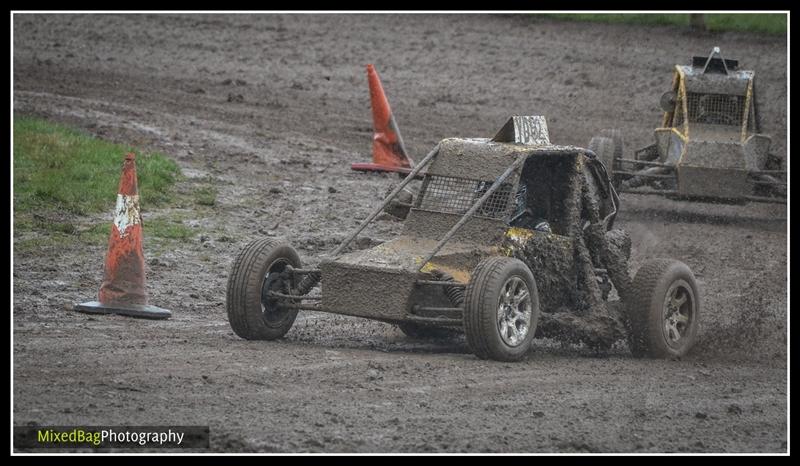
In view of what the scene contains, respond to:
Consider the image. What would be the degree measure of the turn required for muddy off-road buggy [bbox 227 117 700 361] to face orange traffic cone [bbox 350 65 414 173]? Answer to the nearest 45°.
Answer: approximately 135° to its right

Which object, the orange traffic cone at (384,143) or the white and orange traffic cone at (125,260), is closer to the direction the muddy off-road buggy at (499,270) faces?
the white and orange traffic cone

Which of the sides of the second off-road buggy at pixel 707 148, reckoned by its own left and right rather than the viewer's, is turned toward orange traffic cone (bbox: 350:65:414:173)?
right

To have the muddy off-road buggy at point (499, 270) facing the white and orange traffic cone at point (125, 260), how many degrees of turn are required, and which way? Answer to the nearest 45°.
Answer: approximately 45° to its right

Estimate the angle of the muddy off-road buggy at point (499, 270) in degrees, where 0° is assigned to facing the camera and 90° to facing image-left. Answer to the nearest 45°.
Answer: approximately 45°

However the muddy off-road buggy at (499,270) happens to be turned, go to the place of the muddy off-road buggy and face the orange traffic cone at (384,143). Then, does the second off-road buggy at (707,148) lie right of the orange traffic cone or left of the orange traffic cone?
right

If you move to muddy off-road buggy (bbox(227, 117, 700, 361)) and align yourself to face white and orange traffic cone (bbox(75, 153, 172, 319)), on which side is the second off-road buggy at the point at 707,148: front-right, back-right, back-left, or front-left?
back-right

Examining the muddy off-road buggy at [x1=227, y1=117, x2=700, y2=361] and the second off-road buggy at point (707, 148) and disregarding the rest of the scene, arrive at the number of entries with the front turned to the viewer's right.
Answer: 0

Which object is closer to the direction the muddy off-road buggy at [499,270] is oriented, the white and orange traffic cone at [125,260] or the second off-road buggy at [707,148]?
the white and orange traffic cone

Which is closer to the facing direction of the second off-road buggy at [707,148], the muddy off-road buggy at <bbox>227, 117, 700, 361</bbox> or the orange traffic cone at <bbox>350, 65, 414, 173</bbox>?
the muddy off-road buggy

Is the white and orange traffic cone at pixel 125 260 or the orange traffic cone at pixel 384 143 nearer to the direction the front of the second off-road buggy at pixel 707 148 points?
the white and orange traffic cone

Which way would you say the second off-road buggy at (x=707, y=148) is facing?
toward the camera

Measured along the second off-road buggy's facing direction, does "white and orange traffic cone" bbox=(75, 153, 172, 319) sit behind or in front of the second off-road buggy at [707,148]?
in front

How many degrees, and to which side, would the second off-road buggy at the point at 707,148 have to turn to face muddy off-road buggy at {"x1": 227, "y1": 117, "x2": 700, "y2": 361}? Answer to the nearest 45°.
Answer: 0° — it already faces it
